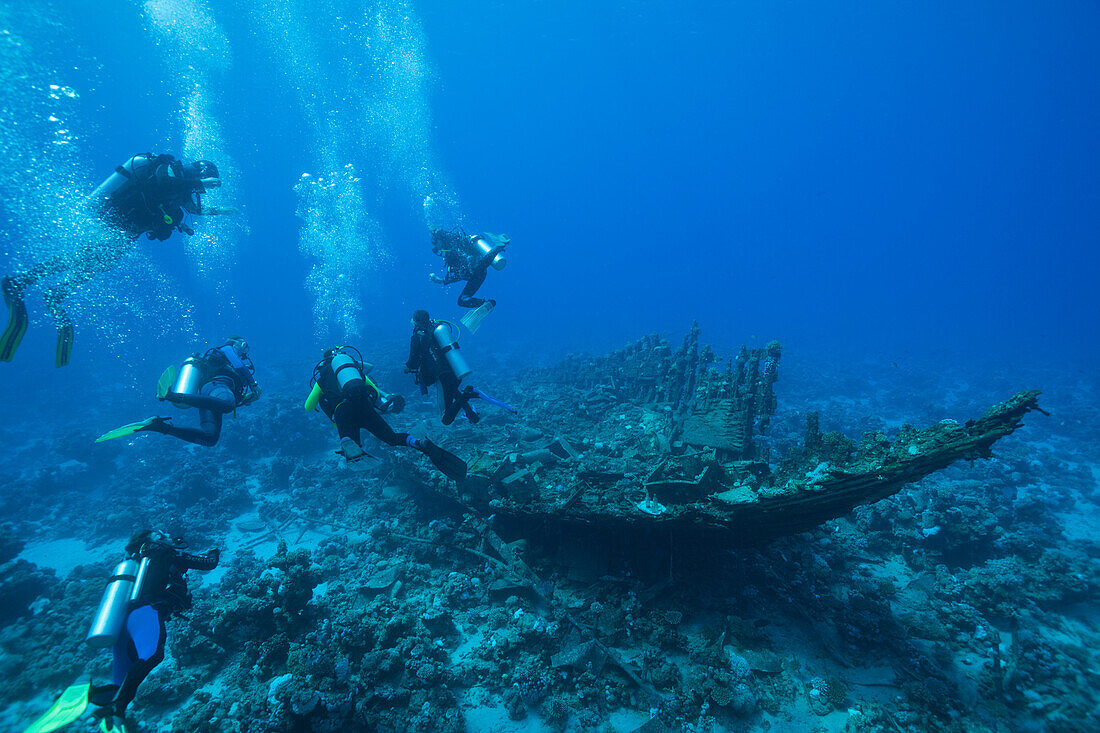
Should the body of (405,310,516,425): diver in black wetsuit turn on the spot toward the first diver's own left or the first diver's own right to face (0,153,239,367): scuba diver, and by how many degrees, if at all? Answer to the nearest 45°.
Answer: approximately 45° to the first diver's own left

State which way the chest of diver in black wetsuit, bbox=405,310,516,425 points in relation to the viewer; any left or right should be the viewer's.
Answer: facing away from the viewer and to the left of the viewer
